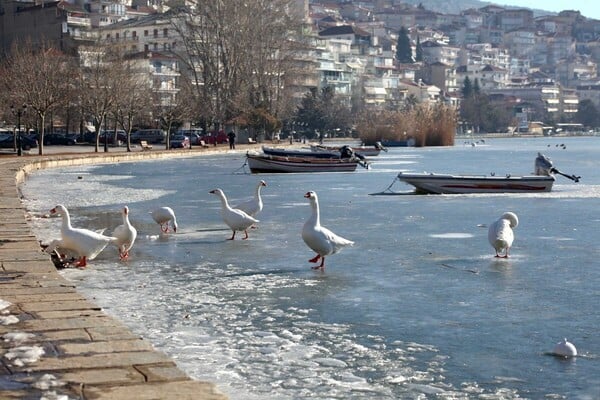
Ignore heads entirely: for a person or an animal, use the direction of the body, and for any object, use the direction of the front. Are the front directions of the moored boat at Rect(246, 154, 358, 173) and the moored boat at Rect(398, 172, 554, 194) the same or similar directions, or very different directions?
same or similar directions

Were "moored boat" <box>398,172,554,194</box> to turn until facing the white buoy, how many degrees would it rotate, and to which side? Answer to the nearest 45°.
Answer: approximately 90° to its left

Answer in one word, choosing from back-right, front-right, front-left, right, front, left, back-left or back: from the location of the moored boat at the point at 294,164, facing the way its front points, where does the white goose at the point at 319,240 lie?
left

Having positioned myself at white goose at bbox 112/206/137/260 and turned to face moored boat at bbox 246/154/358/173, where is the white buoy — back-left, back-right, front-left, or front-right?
back-right

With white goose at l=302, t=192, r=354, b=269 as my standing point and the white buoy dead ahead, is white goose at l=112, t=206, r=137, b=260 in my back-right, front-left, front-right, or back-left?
back-right

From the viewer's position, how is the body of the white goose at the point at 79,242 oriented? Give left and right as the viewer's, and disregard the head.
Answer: facing to the left of the viewer

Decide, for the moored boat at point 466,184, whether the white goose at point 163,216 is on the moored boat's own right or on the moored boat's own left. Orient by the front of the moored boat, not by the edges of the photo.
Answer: on the moored boat's own left

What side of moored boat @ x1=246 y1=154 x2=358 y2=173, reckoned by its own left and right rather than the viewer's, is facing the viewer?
left

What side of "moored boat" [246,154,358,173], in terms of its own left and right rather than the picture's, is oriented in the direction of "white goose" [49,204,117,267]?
left

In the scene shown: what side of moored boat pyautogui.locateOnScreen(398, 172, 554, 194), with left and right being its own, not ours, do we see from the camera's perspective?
left

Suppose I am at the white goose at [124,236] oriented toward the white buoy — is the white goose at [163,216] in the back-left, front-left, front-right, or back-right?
back-left

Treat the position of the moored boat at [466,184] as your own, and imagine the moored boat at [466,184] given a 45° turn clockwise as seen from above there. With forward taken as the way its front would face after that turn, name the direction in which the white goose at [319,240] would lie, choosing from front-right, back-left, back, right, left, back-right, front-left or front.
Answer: back-left

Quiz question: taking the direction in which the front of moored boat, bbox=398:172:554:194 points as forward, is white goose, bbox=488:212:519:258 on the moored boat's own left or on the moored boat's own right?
on the moored boat's own left

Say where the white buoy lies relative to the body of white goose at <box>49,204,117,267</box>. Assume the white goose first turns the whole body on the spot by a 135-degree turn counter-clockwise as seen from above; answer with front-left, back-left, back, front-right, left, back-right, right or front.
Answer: front

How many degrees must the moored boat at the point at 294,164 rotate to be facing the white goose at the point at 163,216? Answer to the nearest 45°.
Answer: approximately 90° to its left

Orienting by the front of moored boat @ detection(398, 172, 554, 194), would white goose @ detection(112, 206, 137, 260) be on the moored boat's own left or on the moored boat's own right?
on the moored boat's own left
